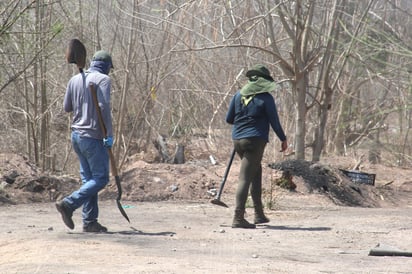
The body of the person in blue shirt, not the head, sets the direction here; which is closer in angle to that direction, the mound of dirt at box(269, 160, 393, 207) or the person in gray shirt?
the mound of dirt

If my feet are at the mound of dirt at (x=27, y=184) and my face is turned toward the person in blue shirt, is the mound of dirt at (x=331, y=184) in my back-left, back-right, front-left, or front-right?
front-left

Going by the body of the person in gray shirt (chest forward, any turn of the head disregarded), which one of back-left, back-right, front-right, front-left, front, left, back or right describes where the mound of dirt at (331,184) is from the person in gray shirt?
front

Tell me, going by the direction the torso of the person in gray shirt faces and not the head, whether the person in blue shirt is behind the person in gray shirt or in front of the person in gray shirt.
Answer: in front

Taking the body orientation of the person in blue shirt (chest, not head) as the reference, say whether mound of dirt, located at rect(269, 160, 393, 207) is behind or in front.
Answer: in front

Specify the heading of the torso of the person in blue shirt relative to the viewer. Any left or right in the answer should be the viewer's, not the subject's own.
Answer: facing away from the viewer and to the right of the viewer

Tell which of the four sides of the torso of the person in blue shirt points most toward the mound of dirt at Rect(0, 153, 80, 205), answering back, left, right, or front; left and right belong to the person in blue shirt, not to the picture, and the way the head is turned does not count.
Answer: left

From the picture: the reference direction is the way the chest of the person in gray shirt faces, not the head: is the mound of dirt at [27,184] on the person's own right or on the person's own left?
on the person's own left

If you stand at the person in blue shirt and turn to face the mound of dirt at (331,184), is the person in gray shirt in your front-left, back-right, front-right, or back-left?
back-left

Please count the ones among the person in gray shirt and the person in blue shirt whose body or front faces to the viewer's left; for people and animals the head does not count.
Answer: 0
